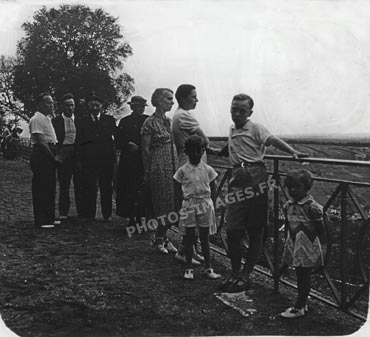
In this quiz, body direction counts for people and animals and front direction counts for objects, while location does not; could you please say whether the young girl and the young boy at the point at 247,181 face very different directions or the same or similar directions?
same or similar directions

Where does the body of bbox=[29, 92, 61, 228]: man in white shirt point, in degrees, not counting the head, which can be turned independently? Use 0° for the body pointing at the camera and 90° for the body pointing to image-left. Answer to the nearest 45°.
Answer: approximately 270°

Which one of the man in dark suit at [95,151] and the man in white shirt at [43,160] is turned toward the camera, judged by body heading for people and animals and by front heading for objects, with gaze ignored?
the man in dark suit

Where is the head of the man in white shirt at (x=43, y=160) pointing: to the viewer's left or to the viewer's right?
to the viewer's right

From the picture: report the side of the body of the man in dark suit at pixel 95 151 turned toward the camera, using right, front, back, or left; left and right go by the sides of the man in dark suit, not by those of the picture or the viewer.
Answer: front

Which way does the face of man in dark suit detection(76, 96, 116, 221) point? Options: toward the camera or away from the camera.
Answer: toward the camera

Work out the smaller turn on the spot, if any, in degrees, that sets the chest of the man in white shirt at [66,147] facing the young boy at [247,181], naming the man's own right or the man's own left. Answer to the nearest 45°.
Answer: approximately 45° to the man's own left
